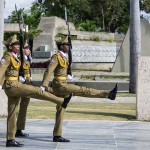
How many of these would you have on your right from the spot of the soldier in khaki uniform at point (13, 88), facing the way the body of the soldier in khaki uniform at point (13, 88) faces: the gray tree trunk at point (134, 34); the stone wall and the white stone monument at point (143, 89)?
0

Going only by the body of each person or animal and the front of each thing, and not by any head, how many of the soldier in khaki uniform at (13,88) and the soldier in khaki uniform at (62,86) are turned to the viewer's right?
2

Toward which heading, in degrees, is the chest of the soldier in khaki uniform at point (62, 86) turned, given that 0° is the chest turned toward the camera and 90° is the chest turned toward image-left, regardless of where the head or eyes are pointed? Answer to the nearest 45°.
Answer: approximately 270°

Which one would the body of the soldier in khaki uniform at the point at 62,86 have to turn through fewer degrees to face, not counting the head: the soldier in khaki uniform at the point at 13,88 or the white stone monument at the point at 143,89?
the white stone monument

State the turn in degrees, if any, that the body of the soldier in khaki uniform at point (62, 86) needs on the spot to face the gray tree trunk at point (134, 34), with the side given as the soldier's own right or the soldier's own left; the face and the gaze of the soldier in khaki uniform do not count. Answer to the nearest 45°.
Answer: approximately 90° to the soldier's own left

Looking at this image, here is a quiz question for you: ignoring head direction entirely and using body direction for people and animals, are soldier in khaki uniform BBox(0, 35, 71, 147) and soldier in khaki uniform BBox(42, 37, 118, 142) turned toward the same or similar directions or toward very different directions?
same or similar directions

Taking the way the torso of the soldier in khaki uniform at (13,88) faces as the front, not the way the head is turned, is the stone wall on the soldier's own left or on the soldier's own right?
on the soldier's own left

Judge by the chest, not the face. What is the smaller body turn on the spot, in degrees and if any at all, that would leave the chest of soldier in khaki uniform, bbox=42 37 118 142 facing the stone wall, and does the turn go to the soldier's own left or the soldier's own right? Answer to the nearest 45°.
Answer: approximately 90° to the soldier's own left

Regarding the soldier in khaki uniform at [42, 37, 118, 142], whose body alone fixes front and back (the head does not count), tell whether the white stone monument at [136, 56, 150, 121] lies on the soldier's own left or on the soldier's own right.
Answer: on the soldier's own left

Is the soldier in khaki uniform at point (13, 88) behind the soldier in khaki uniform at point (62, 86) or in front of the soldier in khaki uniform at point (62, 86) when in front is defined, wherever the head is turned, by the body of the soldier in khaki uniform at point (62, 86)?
behind

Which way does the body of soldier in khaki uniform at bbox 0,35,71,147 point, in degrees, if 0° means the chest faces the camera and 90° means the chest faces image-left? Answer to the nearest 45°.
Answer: approximately 270°

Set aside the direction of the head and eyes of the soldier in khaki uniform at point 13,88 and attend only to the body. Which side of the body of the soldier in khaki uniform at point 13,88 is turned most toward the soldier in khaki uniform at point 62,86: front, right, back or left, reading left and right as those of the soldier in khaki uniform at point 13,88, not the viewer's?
front

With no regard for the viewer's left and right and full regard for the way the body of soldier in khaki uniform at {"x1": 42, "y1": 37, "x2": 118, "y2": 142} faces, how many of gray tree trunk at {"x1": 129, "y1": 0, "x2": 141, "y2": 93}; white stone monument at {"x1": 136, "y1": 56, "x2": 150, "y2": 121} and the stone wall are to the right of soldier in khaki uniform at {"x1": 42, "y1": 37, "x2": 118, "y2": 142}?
0

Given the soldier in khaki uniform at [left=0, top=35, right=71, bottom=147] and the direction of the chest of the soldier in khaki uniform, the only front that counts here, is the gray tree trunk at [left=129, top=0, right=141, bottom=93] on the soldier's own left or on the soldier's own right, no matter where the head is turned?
on the soldier's own left

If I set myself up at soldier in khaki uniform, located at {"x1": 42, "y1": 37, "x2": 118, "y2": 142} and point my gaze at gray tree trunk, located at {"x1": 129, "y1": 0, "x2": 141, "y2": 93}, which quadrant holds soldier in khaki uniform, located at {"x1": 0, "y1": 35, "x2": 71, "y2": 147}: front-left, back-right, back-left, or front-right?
back-left
